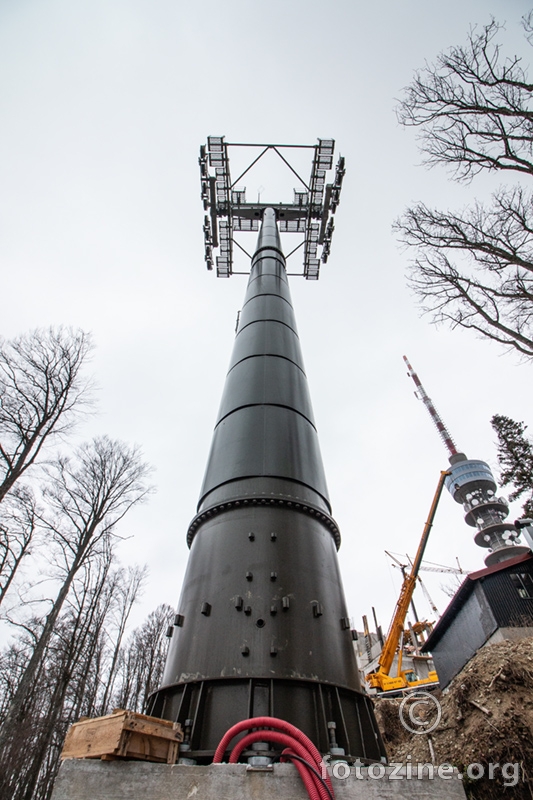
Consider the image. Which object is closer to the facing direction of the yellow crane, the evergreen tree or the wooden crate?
the evergreen tree

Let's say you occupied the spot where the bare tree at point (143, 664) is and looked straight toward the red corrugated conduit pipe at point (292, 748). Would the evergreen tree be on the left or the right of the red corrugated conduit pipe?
left

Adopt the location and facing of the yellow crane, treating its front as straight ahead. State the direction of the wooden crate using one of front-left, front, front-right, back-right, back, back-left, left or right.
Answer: right

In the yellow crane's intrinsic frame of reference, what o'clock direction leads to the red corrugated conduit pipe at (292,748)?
The red corrugated conduit pipe is roughly at 3 o'clock from the yellow crane.

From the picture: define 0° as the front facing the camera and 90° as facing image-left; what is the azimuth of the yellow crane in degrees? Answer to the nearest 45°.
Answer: approximately 270°
